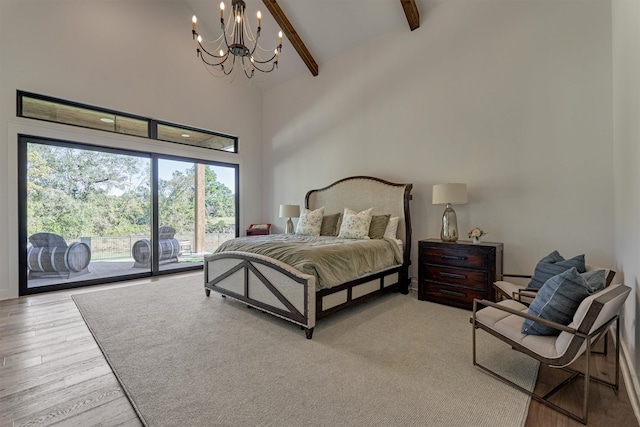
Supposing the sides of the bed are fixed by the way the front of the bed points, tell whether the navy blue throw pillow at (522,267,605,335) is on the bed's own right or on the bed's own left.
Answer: on the bed's own left

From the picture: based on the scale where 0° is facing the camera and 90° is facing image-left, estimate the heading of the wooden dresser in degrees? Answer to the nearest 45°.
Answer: approximately 45°

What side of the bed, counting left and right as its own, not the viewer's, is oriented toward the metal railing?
right

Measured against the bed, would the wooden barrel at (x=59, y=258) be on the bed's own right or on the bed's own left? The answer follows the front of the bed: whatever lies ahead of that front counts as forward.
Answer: on the bed's own right

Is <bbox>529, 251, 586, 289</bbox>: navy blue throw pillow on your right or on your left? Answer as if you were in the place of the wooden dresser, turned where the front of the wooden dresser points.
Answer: on your left

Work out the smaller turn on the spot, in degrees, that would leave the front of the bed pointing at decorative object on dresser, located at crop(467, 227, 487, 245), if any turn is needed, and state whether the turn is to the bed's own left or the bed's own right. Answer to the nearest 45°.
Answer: approximately 135° to the bed's own left

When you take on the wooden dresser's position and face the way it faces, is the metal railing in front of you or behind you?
in front

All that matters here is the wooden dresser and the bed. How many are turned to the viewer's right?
0

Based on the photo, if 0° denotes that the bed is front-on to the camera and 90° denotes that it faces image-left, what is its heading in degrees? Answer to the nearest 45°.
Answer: approximately 45°

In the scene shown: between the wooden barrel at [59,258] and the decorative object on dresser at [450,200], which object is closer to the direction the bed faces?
the wooden barrel

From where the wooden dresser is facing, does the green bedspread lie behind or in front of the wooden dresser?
in front

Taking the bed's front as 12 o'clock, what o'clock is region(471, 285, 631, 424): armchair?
The armchair is roughly at 9 o'clock from the bed.
